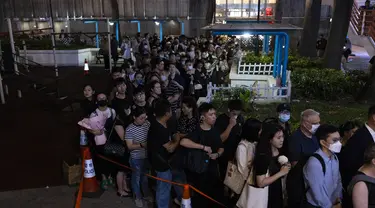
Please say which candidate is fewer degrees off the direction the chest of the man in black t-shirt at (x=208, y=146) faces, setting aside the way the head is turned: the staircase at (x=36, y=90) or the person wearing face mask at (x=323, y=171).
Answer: the person wearing face mask

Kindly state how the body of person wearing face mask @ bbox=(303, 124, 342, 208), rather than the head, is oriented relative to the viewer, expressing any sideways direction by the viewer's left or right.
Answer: facing the viewer and to the right of the viewer

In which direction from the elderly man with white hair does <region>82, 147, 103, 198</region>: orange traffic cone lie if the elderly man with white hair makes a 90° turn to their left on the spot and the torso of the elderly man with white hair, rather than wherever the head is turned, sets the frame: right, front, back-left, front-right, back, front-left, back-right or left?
back-left

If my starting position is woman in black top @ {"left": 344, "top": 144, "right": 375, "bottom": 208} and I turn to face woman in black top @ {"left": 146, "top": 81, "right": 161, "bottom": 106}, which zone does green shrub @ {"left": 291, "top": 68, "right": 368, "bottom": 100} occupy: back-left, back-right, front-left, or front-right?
front-right

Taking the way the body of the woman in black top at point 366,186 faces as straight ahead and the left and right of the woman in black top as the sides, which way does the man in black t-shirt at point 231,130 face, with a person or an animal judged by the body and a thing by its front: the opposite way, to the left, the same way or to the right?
the same way

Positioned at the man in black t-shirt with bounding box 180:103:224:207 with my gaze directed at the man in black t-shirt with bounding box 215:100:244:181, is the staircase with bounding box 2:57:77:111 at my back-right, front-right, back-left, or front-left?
front-left

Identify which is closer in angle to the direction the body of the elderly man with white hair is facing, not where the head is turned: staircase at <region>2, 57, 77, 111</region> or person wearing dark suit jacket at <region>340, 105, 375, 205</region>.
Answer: the person wearing dark suit jacket

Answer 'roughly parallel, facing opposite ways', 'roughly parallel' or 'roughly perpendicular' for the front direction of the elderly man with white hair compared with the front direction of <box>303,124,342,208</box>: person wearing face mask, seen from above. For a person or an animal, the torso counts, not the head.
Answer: roughly parallel

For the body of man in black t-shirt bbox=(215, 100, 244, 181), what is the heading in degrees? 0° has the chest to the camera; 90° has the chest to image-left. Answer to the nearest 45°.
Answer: approximately 315°

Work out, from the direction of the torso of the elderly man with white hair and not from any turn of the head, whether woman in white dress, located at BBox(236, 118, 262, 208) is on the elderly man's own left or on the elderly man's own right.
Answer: on the elderly man's own right

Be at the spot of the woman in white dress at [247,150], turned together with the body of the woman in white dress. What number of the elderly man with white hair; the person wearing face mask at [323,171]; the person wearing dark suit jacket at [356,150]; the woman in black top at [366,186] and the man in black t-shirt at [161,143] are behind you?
1

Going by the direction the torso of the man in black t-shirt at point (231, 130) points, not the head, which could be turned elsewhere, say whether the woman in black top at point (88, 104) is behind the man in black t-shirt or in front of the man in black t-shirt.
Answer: behind

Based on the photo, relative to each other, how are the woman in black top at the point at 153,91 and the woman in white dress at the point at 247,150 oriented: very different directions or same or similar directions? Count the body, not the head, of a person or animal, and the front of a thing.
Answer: same or similar directions

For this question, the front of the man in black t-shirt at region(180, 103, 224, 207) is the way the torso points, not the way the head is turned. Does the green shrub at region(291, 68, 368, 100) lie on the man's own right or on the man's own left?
on the man's own left
